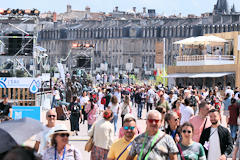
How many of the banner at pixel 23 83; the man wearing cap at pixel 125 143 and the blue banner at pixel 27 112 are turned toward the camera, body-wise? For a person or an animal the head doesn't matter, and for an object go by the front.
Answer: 3

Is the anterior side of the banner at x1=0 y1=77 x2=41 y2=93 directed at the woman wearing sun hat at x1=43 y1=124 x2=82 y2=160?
yes

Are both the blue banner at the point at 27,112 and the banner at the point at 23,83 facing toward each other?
no

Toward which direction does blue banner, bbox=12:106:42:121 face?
toward the camera

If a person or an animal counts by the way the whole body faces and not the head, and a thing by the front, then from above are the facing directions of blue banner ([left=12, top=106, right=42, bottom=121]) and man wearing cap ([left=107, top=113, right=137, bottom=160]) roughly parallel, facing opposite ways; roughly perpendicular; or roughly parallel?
roughly parallel

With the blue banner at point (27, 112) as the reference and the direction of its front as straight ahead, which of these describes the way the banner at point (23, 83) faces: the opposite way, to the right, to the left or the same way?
the same way

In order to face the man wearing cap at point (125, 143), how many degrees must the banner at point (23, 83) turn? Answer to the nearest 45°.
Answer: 0° — it already faces them

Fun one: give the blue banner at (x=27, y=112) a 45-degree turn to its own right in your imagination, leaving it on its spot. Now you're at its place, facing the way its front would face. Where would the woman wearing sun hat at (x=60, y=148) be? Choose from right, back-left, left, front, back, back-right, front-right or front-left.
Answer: front-left

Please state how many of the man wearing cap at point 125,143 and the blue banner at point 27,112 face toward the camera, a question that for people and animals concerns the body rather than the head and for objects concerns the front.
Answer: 2

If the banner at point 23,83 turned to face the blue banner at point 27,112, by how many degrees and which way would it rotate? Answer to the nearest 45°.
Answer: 0° — it already faces it

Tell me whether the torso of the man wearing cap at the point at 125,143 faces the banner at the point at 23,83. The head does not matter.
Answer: no

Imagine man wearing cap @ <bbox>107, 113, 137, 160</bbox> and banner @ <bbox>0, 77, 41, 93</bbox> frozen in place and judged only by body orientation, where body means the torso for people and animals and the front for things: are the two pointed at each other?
no

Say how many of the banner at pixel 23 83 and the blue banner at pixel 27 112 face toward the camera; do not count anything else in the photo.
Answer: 2

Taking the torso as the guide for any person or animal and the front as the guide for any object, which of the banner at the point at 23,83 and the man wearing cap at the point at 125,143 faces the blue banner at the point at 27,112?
the banner

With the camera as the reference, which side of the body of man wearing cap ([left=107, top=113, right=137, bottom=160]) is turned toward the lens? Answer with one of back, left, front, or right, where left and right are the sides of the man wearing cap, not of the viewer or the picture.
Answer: front
